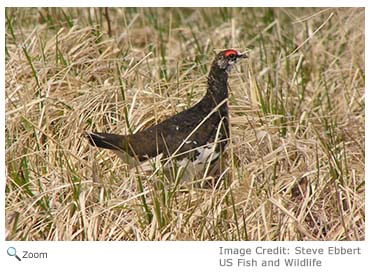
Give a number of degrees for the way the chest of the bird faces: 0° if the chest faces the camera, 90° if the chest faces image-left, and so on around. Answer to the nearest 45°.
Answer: approximately 270°
